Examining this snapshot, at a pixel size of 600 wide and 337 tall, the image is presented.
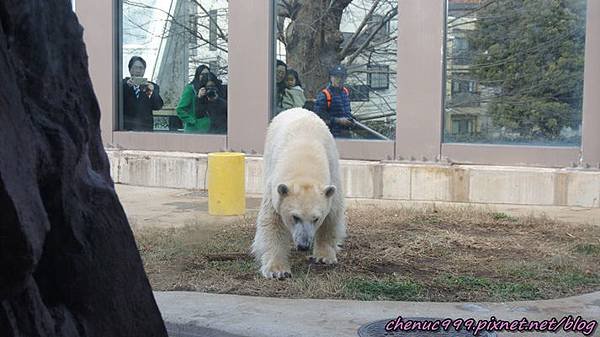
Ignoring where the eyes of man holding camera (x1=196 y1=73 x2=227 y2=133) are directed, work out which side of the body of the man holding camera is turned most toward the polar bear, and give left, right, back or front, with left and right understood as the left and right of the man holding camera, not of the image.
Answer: front

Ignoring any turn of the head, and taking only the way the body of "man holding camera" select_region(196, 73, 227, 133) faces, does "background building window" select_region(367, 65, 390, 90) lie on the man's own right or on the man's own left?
on the man's own left

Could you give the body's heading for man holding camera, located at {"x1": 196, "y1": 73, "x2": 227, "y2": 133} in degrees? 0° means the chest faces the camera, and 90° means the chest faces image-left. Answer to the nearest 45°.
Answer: approximately 0°

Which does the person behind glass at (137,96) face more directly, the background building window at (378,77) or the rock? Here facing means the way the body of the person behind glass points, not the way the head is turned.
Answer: the rock

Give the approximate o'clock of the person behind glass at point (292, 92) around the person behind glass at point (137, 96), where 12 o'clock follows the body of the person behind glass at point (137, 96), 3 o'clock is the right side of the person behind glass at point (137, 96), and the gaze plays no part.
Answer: the person behind glass at point (292, 92) is roughly at 10 o'clock from the person behind glass at point (137, 96).

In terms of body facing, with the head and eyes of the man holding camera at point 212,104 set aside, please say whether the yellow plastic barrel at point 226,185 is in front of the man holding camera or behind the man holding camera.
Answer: in front

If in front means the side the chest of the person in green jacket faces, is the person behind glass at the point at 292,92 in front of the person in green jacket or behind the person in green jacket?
in front
